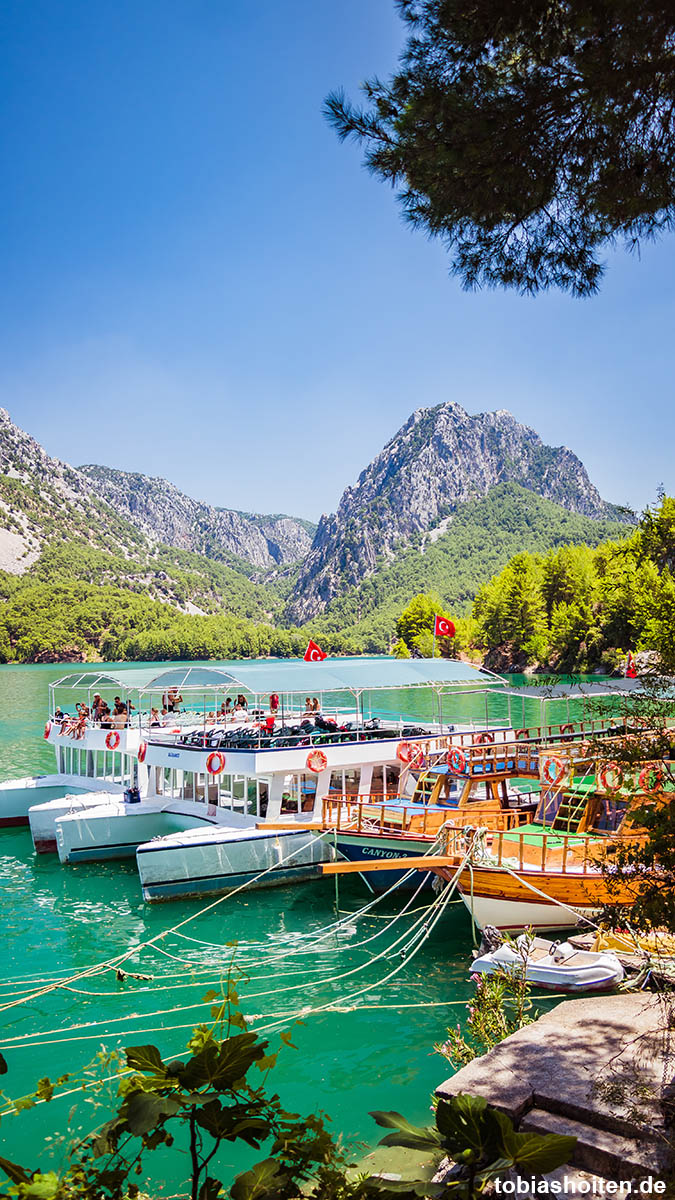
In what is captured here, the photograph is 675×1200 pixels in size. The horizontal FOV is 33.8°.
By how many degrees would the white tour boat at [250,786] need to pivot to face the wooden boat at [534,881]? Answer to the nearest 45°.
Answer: approximately 90° to its left

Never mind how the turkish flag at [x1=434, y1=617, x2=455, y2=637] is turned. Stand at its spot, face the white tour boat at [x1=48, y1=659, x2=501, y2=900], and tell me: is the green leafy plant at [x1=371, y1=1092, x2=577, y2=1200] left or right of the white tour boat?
left

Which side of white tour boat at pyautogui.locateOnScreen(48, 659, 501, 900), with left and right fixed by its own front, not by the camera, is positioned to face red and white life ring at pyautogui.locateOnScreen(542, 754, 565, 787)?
left

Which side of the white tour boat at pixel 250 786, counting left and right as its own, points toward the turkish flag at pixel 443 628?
back

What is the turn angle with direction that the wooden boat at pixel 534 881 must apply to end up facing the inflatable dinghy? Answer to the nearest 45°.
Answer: approximately 45° to its left

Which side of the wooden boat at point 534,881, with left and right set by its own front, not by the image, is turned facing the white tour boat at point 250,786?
right

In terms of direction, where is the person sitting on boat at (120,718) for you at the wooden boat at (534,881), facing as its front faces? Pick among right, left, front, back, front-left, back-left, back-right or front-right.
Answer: right
